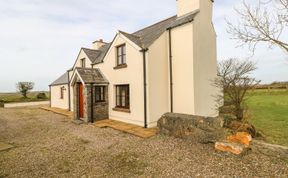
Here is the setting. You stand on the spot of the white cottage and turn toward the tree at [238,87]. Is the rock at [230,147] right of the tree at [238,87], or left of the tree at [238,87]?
right

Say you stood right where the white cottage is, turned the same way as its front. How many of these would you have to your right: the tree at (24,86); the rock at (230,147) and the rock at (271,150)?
1

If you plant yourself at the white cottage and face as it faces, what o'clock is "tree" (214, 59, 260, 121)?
The tree is roughly at 8 o'clock from the white cottage.

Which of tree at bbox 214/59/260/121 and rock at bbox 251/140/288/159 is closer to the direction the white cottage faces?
the rock

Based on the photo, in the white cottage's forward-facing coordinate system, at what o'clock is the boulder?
The boulder is roughly at 10 o'clock from the white cottage.

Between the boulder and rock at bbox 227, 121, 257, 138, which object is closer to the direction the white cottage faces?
the boulder

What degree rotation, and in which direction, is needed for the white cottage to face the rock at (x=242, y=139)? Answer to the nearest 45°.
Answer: approximately 90° to its left

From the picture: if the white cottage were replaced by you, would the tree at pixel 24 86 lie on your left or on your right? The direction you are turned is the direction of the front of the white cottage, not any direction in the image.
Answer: on your right

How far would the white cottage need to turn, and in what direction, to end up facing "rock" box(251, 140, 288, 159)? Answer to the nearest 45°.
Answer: approximately 90° to its left

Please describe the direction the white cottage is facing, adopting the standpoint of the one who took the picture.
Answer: facing the viewer and to the left of the viewer

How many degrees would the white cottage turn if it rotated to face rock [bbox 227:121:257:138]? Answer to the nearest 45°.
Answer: approximately 90° to its left

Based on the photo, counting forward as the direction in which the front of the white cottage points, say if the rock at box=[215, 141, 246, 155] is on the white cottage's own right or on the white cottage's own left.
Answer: on the white cottage's own left
